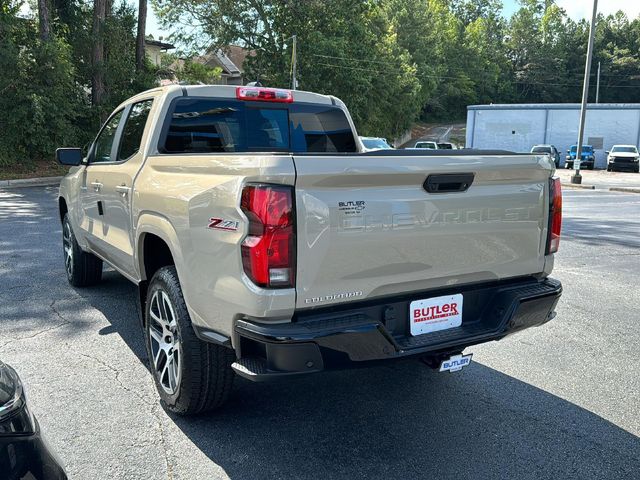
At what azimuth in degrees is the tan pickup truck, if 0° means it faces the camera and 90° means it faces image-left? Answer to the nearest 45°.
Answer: approximately 135°

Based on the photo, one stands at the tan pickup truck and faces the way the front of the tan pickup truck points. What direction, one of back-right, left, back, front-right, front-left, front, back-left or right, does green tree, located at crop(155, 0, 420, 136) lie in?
front-right

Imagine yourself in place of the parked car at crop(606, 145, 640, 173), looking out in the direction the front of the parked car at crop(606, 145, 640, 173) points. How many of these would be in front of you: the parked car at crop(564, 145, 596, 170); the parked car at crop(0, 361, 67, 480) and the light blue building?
1

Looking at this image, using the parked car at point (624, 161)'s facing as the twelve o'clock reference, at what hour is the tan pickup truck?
The tan pickup truck is roughly at 12 o'clock from the parked car.

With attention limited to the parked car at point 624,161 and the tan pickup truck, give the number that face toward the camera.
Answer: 1

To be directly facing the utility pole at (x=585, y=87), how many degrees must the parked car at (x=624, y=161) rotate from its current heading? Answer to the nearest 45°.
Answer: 0° — it already faces it

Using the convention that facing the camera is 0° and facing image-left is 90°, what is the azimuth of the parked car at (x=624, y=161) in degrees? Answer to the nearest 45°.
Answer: approximately 0°

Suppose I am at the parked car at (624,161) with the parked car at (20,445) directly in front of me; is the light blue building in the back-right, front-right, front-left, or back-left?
back-right

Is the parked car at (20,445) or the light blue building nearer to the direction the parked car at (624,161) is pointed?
the parked car

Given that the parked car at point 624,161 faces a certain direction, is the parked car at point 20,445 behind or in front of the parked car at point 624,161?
in front

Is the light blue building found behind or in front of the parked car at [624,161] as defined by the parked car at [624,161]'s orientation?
behind

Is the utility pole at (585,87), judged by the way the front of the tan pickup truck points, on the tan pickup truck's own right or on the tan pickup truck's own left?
on the tan pickup truck's own right

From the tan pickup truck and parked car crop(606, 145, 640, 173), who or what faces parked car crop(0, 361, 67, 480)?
parked car crop(606, 145, 640, 173)

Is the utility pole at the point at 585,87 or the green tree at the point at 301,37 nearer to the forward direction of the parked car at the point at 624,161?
the utility pole

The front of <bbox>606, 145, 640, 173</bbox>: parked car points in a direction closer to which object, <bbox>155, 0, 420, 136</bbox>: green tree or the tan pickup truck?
the tan pickup truck
